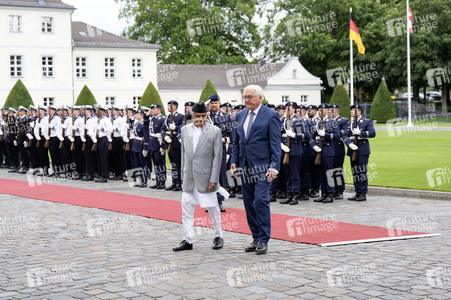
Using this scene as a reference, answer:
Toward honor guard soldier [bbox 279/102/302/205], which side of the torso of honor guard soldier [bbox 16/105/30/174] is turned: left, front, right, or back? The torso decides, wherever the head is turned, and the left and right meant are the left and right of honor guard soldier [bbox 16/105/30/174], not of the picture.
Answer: left

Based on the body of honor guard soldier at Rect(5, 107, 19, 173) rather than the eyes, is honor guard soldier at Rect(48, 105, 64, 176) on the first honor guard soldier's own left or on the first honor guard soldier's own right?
on the first honor guard soldier's own left

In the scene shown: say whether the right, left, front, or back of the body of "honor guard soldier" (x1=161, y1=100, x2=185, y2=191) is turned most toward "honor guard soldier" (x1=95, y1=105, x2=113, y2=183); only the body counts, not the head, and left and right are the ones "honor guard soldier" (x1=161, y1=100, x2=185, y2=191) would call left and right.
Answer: right

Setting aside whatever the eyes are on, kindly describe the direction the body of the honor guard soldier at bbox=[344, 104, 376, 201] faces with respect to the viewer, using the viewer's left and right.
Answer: facing the viewer and to the left of the viewer

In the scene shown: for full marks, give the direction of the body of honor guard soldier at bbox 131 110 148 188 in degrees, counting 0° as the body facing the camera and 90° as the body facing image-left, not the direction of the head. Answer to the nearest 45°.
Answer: approximately 45°

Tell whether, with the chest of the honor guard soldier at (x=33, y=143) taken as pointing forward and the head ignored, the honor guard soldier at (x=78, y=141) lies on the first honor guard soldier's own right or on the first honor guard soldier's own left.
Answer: on the first honor guard soldier's own left

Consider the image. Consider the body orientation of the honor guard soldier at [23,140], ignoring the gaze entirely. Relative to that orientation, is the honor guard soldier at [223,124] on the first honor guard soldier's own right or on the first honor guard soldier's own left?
on the first honor guard soldier's own left

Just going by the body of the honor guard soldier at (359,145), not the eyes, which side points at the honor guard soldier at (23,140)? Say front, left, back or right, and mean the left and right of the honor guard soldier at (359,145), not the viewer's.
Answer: right
